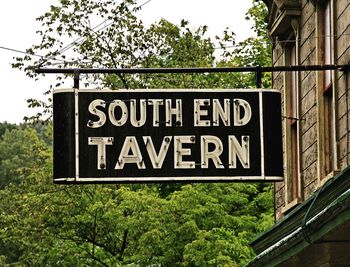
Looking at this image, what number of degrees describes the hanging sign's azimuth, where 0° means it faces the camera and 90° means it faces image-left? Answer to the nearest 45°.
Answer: approximately 0°
